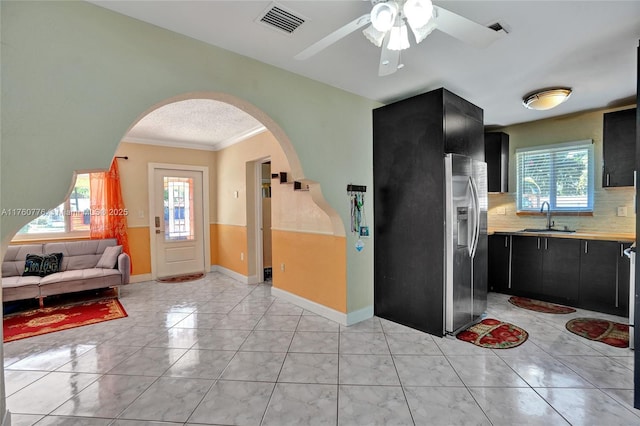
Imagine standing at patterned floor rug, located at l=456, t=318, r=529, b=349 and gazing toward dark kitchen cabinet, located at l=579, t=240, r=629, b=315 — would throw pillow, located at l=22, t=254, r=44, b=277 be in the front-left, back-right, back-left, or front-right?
back-left

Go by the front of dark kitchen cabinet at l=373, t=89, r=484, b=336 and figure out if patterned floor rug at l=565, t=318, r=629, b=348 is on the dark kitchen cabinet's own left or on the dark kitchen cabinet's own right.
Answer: on the dark kitchen cabinet's own left

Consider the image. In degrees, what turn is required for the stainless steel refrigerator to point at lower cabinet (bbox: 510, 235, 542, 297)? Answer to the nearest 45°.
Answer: approximately 90° to its left

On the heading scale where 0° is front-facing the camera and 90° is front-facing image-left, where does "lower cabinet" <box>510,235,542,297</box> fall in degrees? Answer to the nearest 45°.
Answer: approximately 0°

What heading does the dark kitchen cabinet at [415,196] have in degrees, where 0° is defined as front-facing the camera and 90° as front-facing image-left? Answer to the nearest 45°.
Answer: approximately 315°

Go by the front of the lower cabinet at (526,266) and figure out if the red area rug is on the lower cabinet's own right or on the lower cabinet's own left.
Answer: on the lower cabinet's own right

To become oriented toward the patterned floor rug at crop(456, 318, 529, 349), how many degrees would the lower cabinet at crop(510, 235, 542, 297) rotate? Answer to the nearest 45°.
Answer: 0° — it already faces it

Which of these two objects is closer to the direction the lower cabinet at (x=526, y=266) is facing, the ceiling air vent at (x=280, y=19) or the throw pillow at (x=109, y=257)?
the ceiling air vent

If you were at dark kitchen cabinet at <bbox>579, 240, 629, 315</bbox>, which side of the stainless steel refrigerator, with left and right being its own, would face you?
left

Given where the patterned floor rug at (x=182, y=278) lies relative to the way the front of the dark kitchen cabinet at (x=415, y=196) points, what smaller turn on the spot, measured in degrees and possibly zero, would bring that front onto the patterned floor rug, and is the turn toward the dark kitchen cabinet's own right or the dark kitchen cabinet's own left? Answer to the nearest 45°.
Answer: approximately 135° to the dark kitchen cabinet's own right
